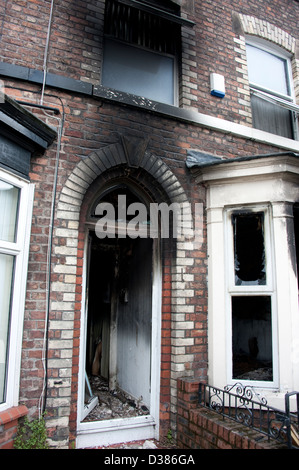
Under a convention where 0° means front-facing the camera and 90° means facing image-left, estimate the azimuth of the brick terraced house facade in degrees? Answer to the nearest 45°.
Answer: approximately 315°
